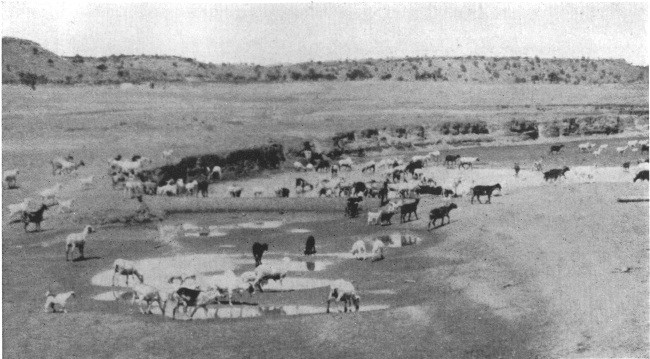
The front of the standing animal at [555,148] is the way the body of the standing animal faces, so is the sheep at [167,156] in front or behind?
behind

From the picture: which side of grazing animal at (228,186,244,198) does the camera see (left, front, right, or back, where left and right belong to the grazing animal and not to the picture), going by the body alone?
right

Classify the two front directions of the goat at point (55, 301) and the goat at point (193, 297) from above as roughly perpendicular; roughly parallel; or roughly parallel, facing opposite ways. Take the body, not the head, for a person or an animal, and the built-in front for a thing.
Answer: roughly parallel

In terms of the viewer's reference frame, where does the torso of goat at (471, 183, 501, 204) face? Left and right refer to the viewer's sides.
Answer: facing to the right of the viewer

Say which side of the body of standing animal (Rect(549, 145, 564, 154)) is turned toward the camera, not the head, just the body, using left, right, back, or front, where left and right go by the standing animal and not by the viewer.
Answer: right

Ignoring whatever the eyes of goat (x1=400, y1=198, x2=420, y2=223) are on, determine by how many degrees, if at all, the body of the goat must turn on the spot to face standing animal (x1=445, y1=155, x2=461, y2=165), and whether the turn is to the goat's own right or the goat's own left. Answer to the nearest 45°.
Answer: approximately 45° to the goat's own left

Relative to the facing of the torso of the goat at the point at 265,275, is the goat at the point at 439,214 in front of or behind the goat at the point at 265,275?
in front

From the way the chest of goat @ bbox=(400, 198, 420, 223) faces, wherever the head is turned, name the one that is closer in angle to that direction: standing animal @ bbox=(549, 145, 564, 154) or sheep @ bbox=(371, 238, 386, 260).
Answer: the standing animal

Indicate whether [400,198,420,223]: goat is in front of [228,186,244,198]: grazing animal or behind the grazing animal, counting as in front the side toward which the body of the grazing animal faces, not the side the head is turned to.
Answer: in front

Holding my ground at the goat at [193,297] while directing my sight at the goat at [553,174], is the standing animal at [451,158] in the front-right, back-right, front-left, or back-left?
front-left
